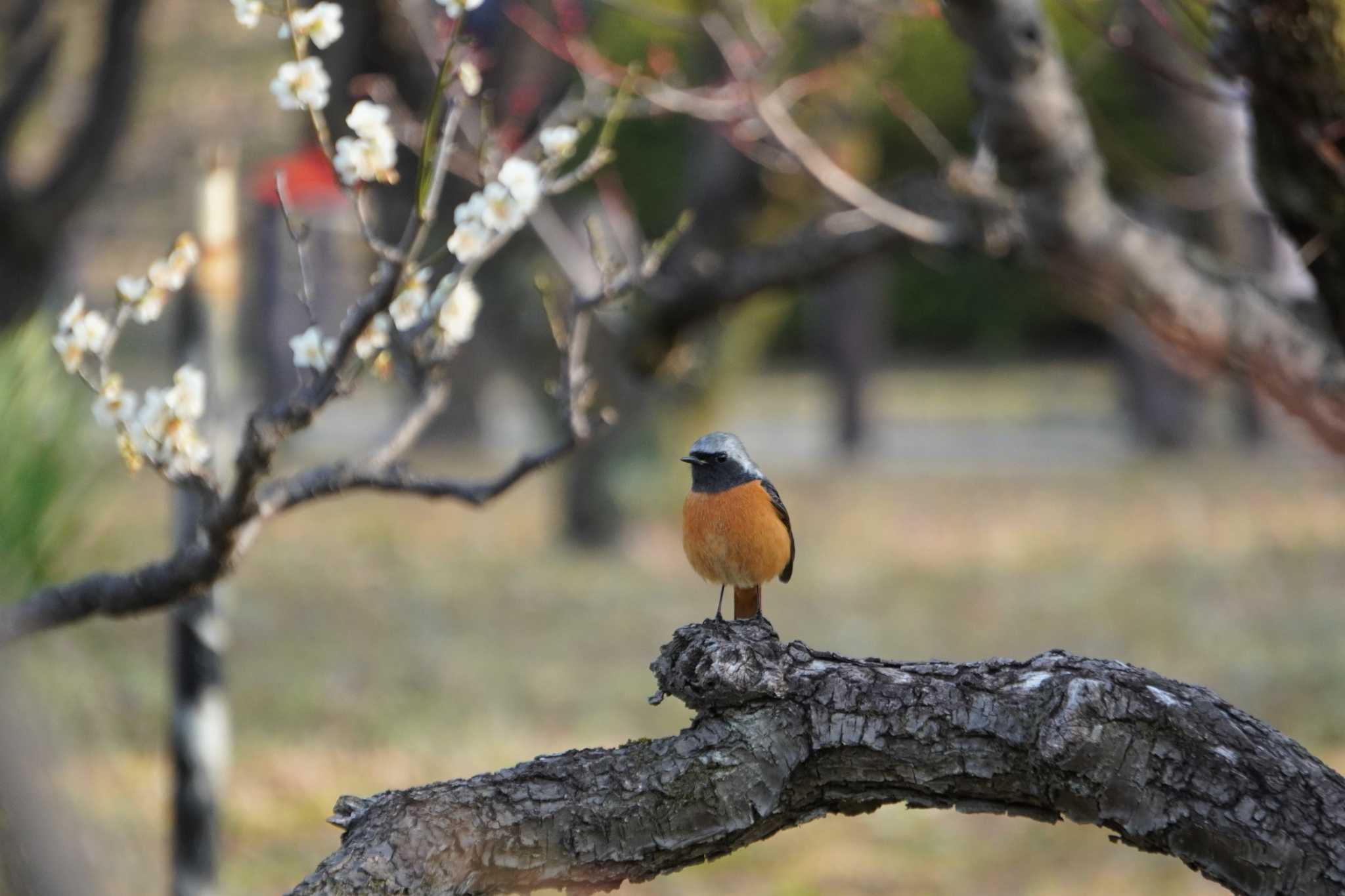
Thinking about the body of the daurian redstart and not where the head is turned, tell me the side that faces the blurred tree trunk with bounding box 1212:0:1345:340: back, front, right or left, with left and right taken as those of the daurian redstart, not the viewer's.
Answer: back

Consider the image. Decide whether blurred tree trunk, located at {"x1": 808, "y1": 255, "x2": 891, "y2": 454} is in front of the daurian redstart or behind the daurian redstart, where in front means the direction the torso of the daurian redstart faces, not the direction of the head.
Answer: behind

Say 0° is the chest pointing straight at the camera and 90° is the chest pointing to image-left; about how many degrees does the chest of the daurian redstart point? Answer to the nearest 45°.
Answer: approximately 45°

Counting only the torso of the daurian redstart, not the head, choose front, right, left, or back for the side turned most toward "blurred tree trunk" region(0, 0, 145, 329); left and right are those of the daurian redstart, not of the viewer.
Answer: back
